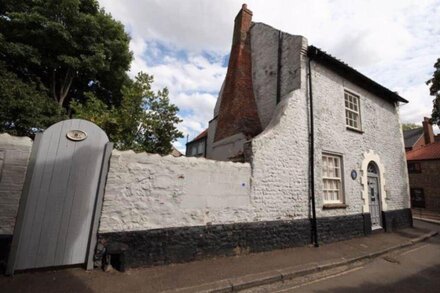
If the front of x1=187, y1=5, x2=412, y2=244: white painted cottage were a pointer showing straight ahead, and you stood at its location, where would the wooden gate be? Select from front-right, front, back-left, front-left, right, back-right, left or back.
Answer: right

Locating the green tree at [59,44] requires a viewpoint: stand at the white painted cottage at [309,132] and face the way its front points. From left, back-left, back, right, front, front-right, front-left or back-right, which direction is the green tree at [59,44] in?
back-right

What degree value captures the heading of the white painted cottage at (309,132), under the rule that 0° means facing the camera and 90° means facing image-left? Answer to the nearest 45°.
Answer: approximately 315°

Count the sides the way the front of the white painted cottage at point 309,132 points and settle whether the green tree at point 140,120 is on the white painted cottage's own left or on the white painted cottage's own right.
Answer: on the white painted cottage's own right

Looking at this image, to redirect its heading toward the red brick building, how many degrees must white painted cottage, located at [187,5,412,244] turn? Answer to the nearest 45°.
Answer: approximately 90° to its left

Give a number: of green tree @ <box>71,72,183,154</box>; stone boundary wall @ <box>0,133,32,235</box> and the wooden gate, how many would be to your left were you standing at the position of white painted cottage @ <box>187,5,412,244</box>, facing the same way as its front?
0

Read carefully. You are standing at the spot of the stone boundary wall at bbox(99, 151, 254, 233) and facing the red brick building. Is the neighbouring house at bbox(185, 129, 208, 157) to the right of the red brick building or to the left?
left

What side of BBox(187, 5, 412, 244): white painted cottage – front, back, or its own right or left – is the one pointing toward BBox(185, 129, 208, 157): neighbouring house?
back

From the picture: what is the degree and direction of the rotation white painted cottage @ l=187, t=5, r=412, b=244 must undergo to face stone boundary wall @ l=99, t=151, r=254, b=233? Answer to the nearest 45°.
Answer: approximately 90° to its right

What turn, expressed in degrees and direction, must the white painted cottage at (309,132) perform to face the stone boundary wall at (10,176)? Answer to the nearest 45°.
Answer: approximately 90° to its right

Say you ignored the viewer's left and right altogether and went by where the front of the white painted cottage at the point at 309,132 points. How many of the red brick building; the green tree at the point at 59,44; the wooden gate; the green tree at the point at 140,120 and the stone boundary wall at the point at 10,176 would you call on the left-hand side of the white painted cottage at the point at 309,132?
1
